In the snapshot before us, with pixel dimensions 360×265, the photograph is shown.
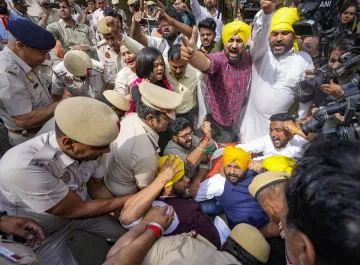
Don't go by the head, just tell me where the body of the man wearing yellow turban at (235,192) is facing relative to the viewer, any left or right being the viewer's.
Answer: facing the viewer

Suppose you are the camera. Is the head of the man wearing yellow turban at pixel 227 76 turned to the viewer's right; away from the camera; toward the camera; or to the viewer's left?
toward the camera

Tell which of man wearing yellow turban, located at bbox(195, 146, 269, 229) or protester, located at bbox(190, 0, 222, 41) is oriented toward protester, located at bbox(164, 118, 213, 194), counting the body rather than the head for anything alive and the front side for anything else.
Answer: protester, located at bbox(190, 0, 222, 41)

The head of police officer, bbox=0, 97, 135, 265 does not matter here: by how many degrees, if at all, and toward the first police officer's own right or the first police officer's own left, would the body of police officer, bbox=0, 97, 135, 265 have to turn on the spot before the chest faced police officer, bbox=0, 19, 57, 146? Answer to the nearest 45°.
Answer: approximately 135° to the first police officer's own left

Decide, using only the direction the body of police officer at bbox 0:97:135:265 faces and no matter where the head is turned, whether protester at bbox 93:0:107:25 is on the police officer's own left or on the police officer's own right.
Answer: on the police officer's own left

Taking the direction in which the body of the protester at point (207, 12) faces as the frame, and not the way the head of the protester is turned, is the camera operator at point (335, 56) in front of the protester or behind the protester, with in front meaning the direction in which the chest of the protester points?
in front

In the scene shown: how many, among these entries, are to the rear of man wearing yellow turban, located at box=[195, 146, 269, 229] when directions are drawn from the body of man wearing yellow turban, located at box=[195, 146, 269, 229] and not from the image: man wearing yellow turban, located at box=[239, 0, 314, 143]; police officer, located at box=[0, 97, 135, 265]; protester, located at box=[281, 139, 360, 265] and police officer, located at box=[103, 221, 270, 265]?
1

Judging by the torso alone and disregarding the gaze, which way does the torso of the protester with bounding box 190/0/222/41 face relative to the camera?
toward the camera

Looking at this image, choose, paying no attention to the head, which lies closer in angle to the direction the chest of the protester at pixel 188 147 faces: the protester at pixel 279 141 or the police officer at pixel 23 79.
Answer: the protester

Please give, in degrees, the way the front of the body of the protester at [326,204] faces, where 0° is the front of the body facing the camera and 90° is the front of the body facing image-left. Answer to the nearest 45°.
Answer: approximately 135°

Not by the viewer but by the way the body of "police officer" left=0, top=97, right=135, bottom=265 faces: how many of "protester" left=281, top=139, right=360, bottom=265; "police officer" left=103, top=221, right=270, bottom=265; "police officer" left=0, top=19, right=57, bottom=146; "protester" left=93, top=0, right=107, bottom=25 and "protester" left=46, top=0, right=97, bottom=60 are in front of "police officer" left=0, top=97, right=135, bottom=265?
2
